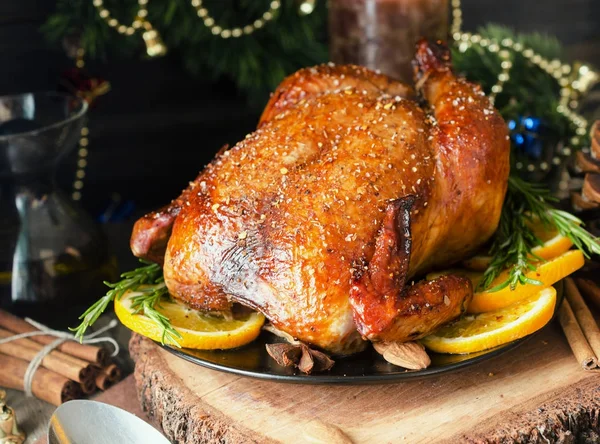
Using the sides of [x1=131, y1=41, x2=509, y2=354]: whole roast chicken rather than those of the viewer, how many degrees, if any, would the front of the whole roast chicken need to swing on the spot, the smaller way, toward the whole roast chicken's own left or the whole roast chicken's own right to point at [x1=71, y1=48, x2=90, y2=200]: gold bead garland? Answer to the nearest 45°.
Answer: approximately 90° to the whole roast chicken's own right

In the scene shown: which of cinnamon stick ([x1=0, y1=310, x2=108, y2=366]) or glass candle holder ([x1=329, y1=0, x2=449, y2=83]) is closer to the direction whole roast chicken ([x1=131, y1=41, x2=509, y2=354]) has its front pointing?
the cinnamon stick

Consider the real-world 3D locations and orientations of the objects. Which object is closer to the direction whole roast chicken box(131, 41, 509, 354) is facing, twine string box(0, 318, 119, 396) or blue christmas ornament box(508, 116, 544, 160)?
the twine string

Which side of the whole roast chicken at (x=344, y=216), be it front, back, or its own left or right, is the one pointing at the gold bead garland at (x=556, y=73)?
back

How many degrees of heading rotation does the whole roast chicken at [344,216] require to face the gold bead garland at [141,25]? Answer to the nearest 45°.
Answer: approximately 90° to its right

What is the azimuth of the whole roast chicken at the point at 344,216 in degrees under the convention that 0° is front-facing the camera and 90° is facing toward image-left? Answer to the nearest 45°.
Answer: approximately 45°
